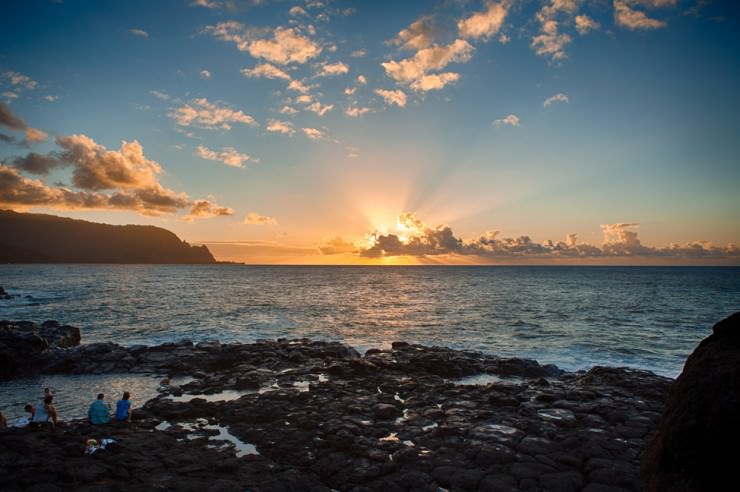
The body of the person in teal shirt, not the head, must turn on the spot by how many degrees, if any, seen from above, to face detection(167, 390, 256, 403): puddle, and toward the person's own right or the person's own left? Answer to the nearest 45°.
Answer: approximately 45° to the person's own right

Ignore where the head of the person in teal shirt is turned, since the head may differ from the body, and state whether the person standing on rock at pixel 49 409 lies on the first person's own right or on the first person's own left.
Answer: on the first person's own left

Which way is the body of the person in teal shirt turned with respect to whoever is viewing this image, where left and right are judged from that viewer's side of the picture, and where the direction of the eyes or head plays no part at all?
facing away from the viewer

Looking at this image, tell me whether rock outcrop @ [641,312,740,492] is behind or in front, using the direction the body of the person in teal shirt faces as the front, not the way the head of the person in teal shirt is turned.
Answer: behind

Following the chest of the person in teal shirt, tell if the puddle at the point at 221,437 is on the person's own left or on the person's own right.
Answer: on the person's own right

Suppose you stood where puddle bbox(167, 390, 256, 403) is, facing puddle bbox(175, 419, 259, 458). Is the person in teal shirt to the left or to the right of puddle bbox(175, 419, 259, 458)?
right

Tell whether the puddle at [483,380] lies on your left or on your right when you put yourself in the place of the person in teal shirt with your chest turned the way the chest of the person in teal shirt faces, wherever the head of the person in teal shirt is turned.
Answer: on your right

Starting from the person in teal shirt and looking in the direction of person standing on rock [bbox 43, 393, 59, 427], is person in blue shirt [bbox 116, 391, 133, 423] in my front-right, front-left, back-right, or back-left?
back-right

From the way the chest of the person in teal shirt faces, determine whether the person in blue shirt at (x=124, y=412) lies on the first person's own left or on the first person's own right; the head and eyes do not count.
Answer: on the first person's own right
